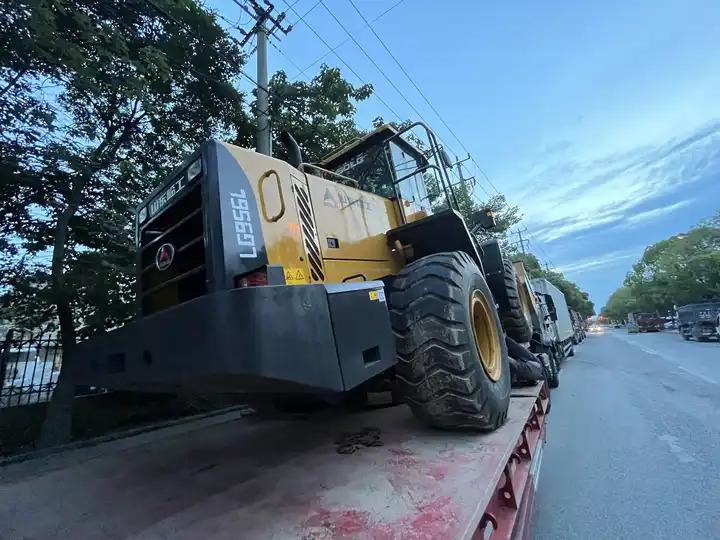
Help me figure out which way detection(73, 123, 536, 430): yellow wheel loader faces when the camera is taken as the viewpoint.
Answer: facing away from the viewer and to the right of the viewer

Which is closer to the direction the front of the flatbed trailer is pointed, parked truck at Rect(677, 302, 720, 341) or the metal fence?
the parked truck

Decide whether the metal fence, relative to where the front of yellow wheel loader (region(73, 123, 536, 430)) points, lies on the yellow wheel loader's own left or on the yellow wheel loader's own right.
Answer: on the yellow wheel loader's own left

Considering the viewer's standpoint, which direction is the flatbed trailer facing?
facing away from the viewer and to the right of the viewer

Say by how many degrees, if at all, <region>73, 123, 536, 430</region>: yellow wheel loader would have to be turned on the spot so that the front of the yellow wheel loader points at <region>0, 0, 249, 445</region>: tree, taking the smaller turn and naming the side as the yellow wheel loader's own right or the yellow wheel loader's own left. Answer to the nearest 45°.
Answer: approximately 90° to the yellow wheel loader's own left
